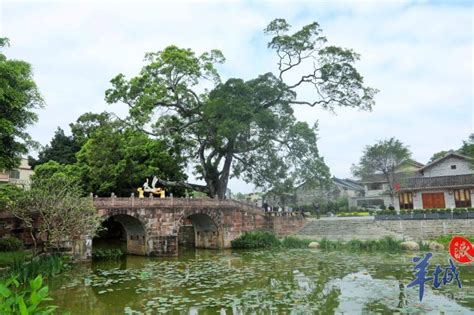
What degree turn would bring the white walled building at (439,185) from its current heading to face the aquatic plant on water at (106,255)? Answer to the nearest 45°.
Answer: approximately 45° to its right

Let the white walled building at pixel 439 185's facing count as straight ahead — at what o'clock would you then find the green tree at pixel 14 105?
The green tree is roughly at 1 o'clock from the white walled building.

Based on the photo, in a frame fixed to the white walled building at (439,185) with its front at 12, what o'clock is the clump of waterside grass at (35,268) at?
The clump of waterside grass is roughly at 1 o'clock from the white walled building.

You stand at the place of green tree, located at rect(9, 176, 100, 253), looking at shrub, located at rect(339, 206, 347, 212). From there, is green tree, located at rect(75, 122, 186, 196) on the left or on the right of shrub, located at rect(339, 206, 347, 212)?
left

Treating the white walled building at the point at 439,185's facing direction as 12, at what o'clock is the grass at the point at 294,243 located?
The grass is roughly at 1 o'clock from the white walled building.

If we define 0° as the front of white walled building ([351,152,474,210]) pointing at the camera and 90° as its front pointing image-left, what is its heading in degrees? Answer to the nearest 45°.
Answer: approximately 0°

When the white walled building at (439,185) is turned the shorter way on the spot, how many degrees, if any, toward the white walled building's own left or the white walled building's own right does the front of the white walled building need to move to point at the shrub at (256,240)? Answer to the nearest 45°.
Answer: approximately 45° to the white walled building's own right

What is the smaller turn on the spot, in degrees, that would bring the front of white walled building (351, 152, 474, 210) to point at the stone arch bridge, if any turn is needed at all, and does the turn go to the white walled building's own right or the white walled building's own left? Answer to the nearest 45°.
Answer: approximately 45° to the white walled building's own right

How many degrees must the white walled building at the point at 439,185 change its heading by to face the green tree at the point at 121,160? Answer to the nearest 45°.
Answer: approximately 45° to its right

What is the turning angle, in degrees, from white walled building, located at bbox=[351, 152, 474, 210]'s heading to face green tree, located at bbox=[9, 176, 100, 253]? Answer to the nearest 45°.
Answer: approximately 45° to its right
